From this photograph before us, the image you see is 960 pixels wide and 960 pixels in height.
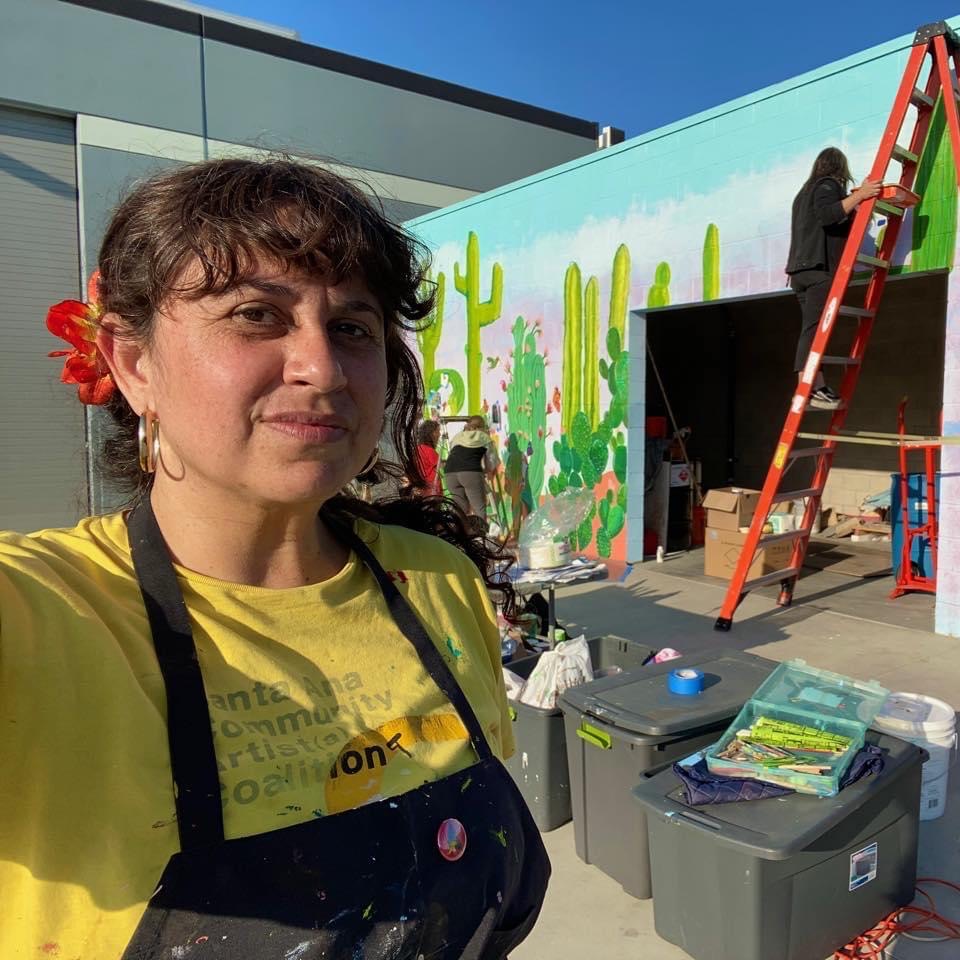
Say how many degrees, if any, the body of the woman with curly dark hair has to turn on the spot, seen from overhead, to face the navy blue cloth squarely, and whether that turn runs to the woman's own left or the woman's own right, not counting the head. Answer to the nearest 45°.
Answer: approximately 90° to the woman's own left

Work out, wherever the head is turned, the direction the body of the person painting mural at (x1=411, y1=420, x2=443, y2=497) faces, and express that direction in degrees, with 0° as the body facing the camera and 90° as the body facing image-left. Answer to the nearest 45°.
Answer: approximately 225°

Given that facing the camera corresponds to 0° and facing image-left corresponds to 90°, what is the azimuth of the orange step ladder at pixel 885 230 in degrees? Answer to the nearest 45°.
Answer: approximately 135°

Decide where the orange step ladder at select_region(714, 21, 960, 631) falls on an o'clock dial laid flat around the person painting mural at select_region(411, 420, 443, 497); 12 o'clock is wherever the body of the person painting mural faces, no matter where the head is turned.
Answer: The orange step ladder is roughly at 2 o'clock from the person painting mural.

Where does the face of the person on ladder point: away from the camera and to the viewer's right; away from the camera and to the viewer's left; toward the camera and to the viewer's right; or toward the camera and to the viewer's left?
away from the camera and to the viewer's right
